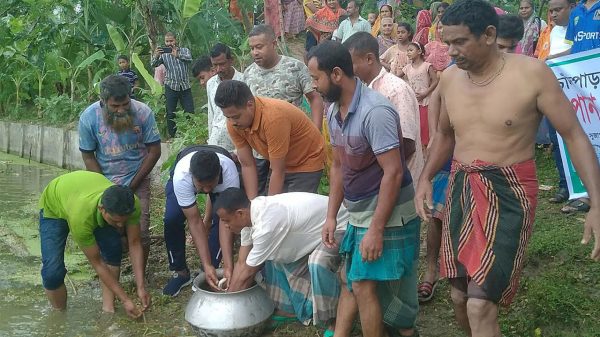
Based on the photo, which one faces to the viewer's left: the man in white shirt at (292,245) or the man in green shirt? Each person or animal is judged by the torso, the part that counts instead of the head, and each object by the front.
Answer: the man in white shirt

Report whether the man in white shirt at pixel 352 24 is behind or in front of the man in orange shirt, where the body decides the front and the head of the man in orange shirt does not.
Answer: behind

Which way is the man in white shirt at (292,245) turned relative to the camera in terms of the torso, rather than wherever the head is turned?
to the viewer's left

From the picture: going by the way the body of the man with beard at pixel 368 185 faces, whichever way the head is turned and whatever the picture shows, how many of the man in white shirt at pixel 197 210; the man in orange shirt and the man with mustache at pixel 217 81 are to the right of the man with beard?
3

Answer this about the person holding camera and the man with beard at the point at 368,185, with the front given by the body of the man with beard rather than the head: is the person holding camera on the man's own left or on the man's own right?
on the man's own right

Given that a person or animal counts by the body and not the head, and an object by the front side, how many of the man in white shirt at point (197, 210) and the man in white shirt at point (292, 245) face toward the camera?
1

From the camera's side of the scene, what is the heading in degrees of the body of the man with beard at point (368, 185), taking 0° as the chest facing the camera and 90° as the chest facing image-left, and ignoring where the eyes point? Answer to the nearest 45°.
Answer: approximately 45°

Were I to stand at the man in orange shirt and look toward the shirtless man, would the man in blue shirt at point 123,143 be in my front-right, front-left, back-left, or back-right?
back-right

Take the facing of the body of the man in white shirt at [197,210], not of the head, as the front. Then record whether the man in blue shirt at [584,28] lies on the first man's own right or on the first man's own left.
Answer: on the first man's own left
